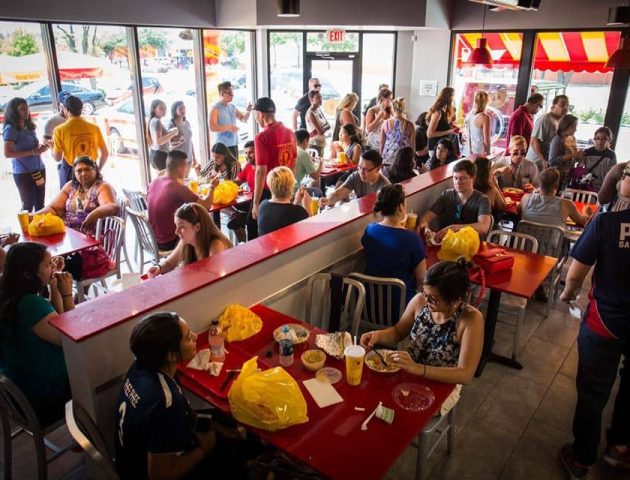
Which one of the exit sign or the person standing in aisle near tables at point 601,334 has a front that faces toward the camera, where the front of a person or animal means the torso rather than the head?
the exit sign

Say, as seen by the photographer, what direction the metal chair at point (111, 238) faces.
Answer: facing the viewer and to the left of the viewer

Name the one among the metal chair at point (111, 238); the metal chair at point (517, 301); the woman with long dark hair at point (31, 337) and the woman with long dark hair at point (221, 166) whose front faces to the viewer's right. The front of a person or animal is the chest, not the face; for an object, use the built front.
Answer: the woman with long dark hair at point (31, 337)

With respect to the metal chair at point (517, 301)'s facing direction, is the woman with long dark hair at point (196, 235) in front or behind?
in front

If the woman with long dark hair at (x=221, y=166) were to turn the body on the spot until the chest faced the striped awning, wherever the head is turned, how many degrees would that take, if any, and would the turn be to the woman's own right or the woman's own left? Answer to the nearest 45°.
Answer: approximately 135° to the woman's own left

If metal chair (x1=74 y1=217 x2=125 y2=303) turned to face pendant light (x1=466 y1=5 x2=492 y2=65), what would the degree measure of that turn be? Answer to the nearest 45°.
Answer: approximately 135° to its left

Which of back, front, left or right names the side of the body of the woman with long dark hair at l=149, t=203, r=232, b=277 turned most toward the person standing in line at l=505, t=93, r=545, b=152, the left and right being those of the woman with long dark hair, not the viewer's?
back

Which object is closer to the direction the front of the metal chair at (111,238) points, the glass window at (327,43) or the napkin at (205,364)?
the napkin

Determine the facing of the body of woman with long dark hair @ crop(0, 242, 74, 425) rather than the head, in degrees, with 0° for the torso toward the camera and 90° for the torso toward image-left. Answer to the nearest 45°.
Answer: approximately 270°

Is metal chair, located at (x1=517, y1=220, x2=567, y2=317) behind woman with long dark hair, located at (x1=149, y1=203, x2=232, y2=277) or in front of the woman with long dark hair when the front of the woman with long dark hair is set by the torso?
behind

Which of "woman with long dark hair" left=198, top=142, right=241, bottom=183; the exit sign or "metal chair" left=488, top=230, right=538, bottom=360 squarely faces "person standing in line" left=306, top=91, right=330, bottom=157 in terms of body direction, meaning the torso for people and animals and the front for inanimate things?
the exit sign

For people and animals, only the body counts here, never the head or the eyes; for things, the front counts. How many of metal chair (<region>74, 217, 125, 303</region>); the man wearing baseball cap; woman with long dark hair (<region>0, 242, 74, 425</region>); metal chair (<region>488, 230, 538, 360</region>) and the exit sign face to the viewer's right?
1
